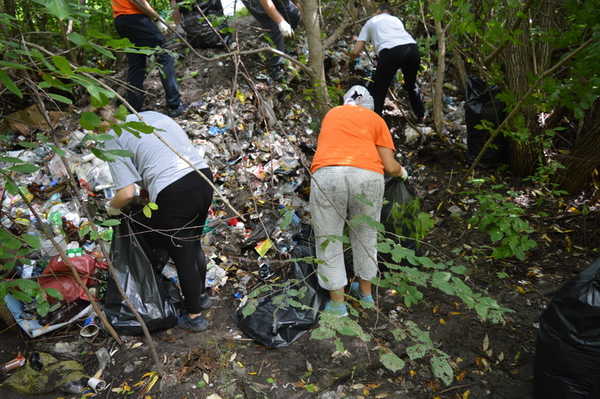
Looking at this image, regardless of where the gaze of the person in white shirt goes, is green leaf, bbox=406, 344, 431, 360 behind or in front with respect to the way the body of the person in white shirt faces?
behind

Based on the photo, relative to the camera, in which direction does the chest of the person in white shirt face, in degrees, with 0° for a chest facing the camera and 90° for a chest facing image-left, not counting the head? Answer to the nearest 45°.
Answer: approximately 135°

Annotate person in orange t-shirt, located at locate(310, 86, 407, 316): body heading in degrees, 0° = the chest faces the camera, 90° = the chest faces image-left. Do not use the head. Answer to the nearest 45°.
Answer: approximately 180°

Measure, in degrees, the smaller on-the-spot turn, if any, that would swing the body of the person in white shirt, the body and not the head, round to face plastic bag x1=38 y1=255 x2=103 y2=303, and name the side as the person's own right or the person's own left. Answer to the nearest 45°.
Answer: approximately 90° to the person's own left

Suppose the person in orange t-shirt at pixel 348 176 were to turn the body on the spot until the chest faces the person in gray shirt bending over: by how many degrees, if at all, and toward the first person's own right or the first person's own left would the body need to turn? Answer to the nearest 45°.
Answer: approximately 90° to the first person's own left

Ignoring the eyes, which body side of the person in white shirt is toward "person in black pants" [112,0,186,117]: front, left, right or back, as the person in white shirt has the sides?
left

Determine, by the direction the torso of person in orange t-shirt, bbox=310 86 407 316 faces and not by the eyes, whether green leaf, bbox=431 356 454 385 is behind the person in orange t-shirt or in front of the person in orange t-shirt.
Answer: behind
